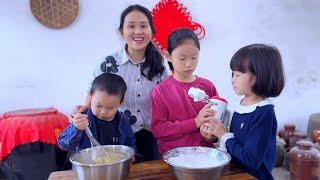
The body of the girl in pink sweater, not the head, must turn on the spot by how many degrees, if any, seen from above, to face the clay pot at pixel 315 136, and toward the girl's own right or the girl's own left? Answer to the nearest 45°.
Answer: approximately 90° to the girl's own left

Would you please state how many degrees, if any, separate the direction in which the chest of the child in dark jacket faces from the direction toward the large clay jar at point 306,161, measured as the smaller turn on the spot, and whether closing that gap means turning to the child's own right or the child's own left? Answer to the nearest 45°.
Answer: approximately 135° to the child's own left

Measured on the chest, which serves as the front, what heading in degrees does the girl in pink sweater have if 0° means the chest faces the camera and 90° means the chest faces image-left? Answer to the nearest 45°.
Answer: approximately 315°

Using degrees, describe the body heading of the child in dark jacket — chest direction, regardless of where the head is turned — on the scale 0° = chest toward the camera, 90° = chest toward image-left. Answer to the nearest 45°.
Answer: approximately 0°

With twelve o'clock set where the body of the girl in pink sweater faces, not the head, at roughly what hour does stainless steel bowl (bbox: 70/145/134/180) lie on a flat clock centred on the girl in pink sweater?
The stainless steel bowl is roughly at 2 o'clock from the girl in pink sweater.

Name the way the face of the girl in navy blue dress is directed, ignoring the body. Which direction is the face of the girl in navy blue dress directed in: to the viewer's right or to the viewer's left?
to the viewer's left

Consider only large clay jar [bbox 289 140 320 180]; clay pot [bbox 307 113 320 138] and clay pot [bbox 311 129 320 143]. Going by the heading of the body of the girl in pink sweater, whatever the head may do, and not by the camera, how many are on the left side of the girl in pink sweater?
3

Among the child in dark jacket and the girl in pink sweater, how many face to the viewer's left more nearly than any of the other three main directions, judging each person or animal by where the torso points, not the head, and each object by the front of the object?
0

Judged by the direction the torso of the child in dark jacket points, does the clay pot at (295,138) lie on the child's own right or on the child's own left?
on the child's own left

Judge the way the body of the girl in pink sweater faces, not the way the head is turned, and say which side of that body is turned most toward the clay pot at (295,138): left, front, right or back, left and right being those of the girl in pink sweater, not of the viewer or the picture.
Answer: left

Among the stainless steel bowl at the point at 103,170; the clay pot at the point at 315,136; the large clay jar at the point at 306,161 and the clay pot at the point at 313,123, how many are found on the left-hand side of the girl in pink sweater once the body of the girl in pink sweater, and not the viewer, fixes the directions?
3
